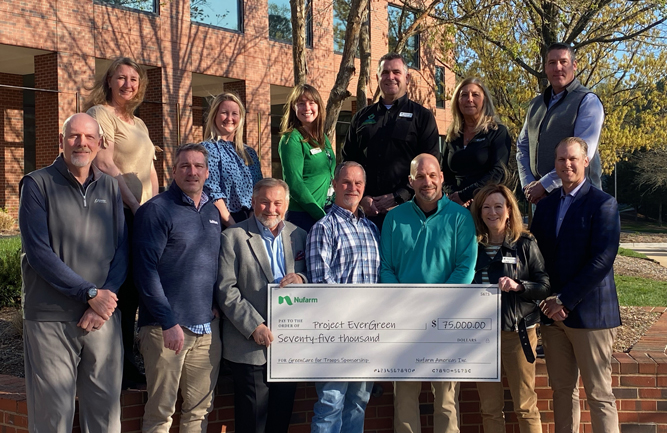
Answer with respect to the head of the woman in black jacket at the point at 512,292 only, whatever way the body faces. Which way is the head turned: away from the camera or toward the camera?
toward the camera

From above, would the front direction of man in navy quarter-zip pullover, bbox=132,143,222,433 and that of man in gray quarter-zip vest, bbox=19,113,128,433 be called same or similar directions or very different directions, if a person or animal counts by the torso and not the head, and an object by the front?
same or similar directions

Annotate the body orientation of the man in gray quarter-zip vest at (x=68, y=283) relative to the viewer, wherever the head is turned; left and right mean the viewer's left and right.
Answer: facing the viewer and to the right of the viewer

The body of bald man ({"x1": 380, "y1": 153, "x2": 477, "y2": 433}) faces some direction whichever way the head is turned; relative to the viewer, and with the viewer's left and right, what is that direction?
facing the viewer

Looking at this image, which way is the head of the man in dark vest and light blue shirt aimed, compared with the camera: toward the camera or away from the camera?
toward the camera

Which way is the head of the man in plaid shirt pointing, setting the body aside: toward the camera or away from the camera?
toward the camera

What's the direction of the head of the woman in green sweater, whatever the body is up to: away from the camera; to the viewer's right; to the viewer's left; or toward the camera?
toward the camera

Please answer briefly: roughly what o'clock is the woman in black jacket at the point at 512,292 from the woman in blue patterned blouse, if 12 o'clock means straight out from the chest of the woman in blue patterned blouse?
The woman in black jacket is roughly at 11 o'clock from the woman in blue patterned blouse.

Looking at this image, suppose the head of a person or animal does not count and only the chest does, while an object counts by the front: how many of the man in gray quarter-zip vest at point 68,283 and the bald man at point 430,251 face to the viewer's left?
0

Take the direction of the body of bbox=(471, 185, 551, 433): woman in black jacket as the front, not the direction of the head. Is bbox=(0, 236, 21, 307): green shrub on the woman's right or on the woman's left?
on the woman's right

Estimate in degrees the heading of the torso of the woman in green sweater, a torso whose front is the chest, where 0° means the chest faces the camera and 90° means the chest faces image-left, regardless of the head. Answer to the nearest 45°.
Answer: approximately 315°

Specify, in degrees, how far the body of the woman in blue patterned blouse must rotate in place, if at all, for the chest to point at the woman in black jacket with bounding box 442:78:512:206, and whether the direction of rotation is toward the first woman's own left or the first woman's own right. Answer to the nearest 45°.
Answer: approximately 45° to the first woman's own left

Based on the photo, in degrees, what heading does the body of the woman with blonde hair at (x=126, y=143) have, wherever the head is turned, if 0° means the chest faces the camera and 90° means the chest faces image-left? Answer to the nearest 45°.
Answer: approximately 315°

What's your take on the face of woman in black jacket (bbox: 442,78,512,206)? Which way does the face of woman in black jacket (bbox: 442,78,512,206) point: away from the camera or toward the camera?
toward the camera

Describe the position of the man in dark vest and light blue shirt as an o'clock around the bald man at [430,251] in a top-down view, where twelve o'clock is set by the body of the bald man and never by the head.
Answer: The man in dark vest and light blue shirt is roughly at 8 o'clock from the bald man.
